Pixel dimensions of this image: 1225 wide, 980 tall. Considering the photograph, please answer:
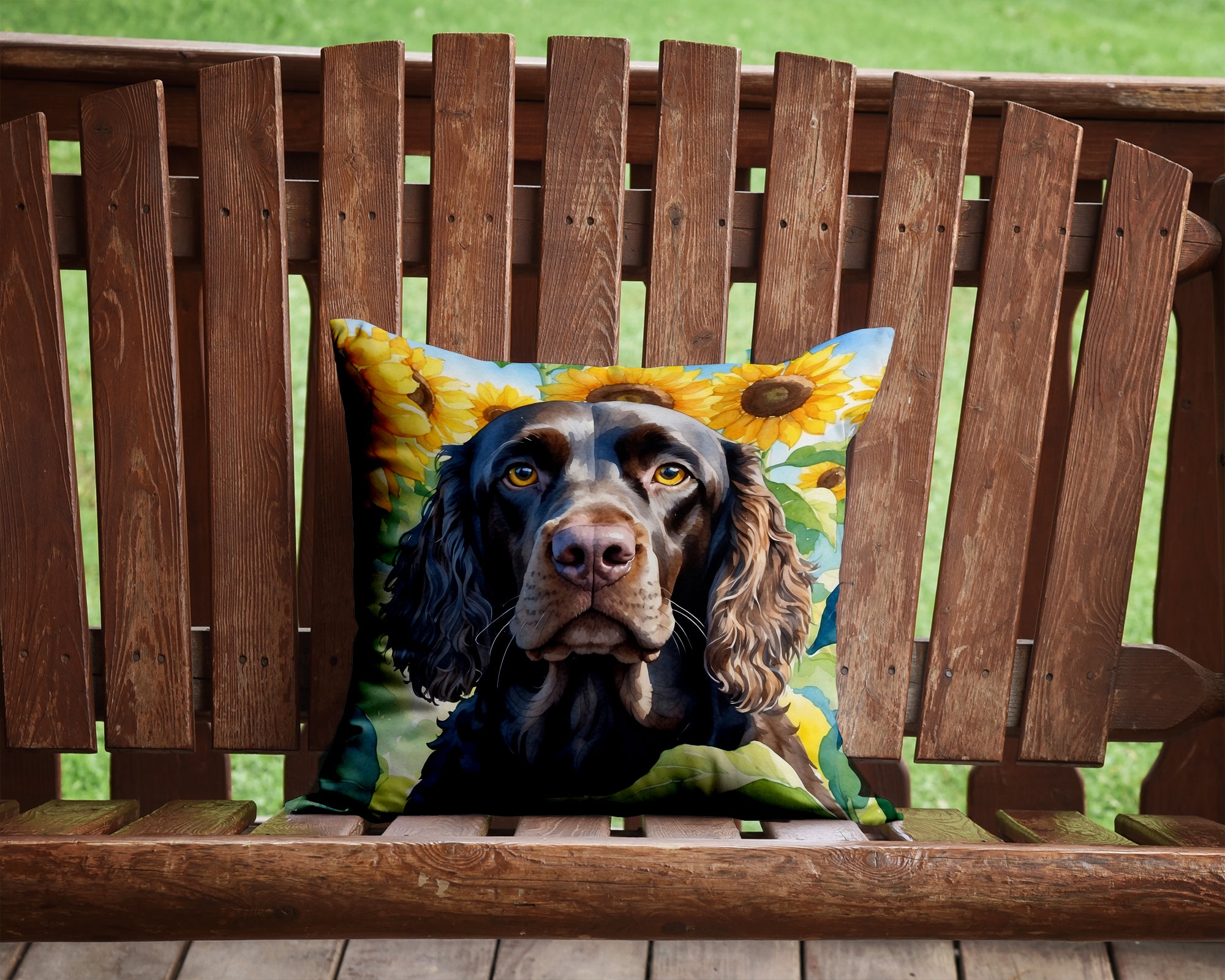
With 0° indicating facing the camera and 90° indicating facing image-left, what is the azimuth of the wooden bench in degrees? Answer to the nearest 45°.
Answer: approximately 0°

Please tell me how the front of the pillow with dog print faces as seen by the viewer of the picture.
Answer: facing the viewer
